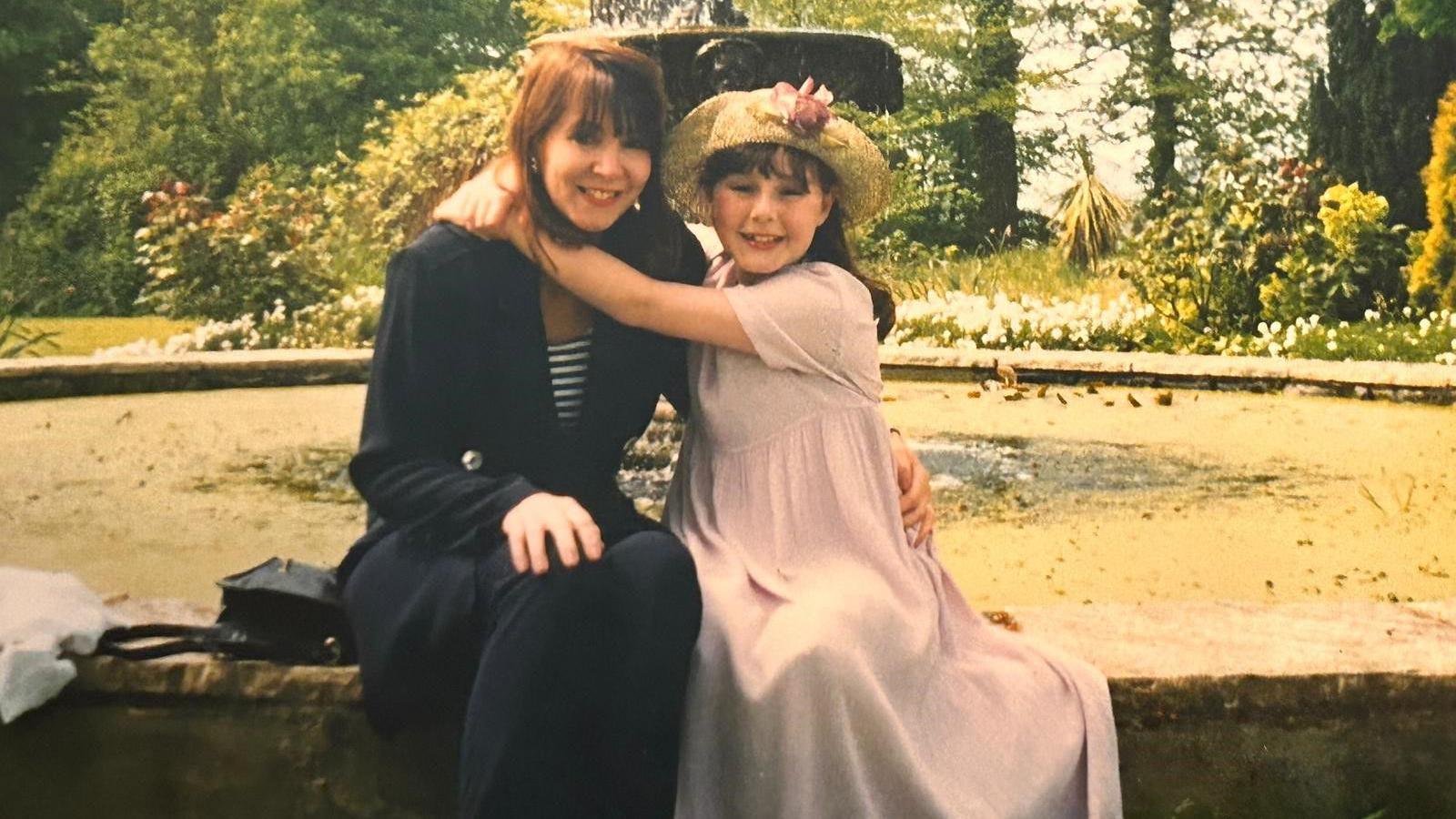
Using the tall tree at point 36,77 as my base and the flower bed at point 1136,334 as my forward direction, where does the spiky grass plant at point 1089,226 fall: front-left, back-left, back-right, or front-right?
front-left

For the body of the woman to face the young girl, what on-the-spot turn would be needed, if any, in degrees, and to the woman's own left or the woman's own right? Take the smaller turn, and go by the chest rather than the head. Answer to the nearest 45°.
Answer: approximately 45° to the woman's own left

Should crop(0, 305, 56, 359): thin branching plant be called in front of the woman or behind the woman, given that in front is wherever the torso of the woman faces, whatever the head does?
behind

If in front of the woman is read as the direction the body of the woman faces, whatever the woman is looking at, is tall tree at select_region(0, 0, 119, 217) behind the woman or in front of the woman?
behind

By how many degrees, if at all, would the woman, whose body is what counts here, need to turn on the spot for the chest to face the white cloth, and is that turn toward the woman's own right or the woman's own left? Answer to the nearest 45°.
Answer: approximately 135° to the woman's own right

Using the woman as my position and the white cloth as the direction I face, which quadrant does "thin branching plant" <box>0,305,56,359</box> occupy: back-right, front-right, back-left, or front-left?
front-right

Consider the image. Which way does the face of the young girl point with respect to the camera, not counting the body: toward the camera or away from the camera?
toward the camera

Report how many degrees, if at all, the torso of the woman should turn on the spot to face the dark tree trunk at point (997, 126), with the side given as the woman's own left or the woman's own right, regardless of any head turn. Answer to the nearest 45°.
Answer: approximately 135° to the woman's own left
